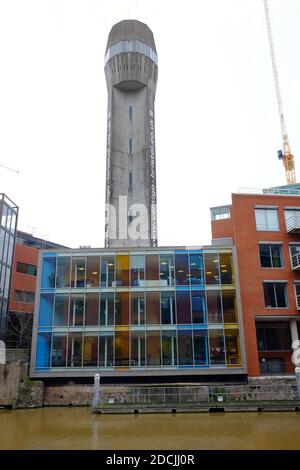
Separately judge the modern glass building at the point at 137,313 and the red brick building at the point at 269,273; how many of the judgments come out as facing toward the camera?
2

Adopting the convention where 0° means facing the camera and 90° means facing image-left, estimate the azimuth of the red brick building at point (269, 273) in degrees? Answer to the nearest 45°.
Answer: approximately 0°

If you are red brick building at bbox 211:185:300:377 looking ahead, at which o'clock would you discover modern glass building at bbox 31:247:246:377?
The modern glass building is roughly at 2 o'clock from the red brick building.

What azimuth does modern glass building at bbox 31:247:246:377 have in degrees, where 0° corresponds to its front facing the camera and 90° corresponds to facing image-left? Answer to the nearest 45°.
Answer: approximately 0°

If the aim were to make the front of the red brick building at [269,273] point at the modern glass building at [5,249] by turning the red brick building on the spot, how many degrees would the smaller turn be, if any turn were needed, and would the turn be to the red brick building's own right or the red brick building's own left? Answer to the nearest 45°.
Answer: approximately 90° to the red brick building's own right

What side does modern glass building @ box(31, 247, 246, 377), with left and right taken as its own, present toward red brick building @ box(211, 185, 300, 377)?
left
